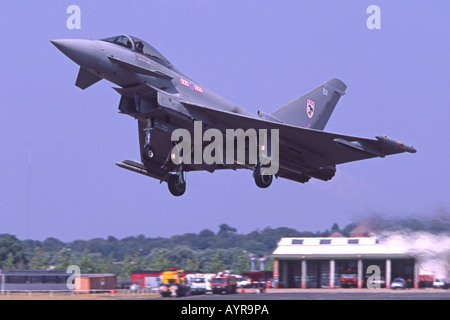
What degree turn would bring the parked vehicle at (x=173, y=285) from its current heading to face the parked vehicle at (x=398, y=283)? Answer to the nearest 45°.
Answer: approximately 90° to its left

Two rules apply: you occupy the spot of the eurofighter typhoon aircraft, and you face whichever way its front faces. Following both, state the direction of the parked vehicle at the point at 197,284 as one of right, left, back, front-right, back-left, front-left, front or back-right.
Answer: back-right

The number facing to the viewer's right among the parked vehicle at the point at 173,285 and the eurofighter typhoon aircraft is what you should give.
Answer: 0

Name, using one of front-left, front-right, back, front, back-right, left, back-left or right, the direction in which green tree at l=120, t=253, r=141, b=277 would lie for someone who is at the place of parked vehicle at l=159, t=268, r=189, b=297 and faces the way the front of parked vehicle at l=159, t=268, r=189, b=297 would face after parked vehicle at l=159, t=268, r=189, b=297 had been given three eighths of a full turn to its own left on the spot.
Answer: left

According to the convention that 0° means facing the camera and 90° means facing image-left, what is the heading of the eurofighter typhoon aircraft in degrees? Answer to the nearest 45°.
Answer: approximately 45°

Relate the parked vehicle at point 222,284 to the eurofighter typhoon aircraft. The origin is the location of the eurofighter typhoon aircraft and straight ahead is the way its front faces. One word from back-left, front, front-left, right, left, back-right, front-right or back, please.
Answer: back-right
